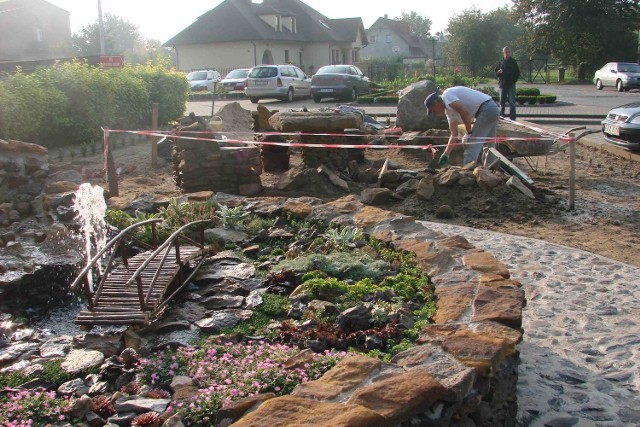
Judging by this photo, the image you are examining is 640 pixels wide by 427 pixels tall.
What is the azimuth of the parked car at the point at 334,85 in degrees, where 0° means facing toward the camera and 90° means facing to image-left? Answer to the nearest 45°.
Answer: approximately 225°

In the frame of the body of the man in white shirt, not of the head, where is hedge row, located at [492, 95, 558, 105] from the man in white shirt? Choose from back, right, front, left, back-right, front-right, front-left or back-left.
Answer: right

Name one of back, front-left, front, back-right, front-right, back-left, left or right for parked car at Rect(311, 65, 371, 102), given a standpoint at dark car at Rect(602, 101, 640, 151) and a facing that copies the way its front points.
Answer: right

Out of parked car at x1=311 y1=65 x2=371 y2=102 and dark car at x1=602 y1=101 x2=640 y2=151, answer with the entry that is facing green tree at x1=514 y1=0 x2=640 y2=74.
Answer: the parked car

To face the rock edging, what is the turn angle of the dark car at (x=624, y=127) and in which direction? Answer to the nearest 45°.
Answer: approximately 45° to its left

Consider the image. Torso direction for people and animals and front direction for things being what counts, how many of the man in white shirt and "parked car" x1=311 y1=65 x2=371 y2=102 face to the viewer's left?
1

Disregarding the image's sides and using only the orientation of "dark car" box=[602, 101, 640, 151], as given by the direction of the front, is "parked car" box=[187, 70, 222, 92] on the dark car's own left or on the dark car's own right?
on the dark car's own right

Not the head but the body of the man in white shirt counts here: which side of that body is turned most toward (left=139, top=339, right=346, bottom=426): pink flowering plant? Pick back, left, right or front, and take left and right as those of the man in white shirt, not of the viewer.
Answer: left

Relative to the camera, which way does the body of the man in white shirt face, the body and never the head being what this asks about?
to the viewer's left

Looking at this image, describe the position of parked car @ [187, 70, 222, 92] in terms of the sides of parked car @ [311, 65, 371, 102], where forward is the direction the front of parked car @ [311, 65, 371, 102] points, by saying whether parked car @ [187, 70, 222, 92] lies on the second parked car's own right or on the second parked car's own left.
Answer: on the second parked car's own left

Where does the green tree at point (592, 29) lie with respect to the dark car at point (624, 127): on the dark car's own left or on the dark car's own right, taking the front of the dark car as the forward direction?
on the dark car's own right

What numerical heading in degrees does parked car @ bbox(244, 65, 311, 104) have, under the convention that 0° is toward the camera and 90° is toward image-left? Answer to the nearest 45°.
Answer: approximately 225°

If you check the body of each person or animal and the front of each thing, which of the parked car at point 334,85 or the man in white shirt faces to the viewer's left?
the man in white shirt
